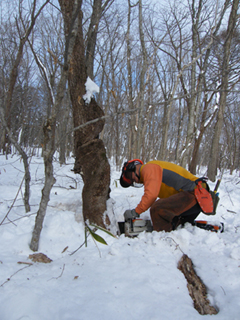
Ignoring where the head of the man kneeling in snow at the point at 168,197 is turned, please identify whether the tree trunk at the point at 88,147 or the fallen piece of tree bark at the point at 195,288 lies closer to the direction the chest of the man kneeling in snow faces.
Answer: the tree trunk

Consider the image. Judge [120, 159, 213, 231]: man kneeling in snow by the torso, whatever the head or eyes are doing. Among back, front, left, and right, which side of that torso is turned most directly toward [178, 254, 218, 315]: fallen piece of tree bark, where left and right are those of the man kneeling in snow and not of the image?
left

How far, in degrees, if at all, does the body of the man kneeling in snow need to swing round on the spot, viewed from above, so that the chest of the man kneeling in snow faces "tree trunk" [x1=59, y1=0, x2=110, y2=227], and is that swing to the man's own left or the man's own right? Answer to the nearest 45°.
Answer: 0° — they already face it

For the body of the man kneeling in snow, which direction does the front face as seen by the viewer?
to the viewer's left

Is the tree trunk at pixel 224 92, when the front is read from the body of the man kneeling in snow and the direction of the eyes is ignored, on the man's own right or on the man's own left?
on the man's own right
